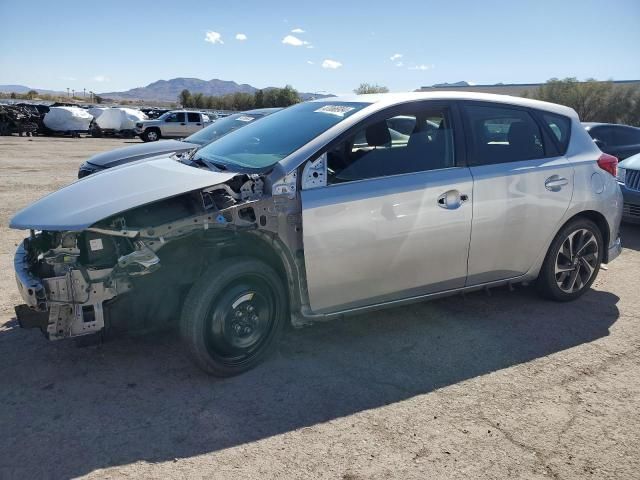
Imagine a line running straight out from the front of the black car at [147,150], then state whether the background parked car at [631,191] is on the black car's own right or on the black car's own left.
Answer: on the black car's own left

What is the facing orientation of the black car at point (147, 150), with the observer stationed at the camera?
facing the viewer and to the left of the viewer

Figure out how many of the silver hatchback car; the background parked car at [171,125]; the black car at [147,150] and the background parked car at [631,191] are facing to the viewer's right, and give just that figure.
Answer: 0

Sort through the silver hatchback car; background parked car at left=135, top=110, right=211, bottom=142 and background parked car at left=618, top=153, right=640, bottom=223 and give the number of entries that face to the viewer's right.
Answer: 0

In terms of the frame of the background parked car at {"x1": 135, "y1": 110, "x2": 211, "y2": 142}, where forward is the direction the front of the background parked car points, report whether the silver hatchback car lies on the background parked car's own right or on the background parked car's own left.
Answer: on the background parked car's own left

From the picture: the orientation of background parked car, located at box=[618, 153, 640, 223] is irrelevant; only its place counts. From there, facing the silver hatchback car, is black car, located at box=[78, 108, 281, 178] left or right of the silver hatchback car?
right

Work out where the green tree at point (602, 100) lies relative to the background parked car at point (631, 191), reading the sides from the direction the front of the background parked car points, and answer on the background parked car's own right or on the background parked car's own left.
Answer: on the background parked car's own right

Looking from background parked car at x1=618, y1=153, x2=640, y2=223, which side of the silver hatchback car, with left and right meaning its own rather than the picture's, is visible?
back

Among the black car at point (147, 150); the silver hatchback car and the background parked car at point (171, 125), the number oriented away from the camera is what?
0

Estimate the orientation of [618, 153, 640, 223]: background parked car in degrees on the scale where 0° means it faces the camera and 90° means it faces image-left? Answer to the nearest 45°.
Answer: approximately 45°

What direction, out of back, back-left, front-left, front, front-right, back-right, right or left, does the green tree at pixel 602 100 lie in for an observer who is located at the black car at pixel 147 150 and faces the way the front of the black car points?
back

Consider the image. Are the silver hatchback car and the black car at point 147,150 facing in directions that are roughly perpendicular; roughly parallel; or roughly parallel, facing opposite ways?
roughly parallel

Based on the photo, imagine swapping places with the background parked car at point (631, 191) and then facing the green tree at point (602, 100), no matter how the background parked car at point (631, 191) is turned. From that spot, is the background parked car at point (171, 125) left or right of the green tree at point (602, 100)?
left

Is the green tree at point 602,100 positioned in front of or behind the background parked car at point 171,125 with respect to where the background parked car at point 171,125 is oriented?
behind

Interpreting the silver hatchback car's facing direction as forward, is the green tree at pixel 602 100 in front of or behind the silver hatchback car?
behind

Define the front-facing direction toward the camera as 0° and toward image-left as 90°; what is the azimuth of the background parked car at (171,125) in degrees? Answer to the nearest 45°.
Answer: approximately 45°
